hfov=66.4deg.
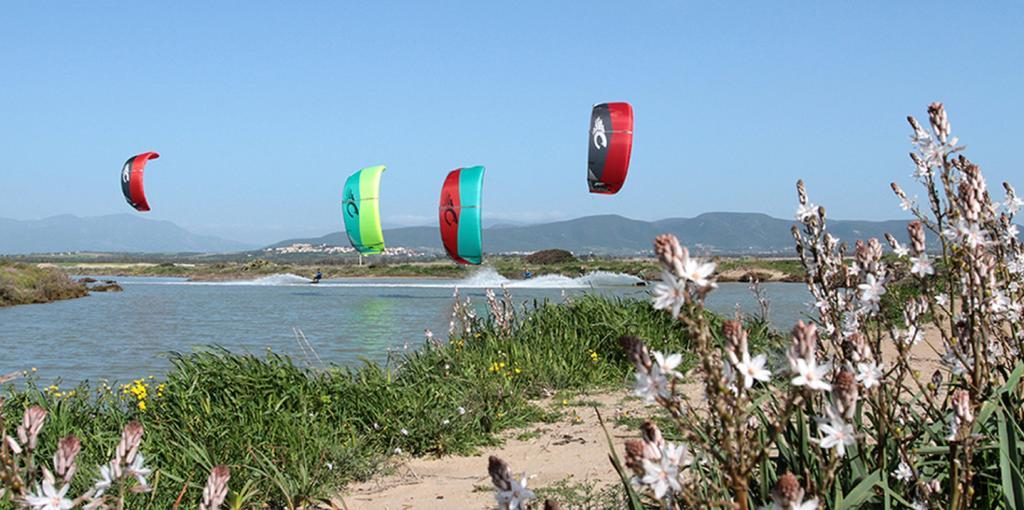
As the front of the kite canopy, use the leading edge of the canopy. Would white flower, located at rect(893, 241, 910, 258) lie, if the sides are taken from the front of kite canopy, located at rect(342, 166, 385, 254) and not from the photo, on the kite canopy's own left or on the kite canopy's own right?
on the kite canopy's own left

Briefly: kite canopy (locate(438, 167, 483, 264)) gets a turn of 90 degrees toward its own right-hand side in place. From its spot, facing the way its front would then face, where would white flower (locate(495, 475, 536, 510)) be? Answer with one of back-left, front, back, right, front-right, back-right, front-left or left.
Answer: back

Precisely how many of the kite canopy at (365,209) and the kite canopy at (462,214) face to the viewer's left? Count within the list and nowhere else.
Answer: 2

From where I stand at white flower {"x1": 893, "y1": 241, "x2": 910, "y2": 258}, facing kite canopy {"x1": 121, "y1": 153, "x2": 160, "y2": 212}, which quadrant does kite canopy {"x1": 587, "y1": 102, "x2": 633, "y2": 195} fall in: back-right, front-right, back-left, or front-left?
front-right

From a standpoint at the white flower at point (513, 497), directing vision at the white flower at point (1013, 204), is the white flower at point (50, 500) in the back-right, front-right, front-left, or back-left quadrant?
back-left

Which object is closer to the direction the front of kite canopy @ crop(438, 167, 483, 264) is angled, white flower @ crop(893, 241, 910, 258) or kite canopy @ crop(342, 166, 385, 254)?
the kite canopy

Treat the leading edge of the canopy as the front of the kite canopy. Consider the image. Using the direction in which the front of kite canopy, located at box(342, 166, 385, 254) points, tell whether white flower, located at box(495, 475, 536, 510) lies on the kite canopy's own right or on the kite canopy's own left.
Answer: on the kite canopy's own left
